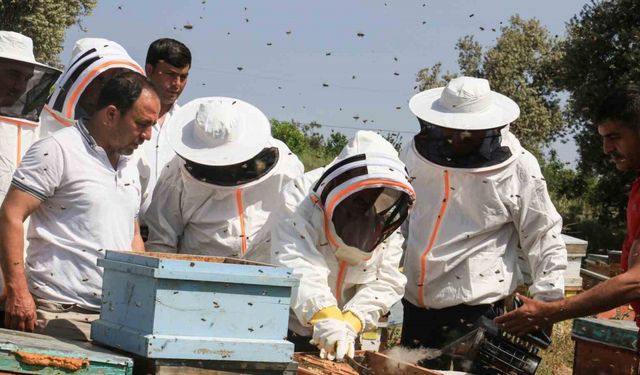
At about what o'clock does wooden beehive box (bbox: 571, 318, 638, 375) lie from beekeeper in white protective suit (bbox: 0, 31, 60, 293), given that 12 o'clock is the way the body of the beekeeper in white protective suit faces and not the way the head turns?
The wooden beehive box is roughly at 11 o'clock from the beekeeper in white protective suit.

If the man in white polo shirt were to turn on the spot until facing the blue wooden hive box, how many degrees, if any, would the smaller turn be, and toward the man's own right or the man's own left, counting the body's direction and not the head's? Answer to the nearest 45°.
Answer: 0° — they already face it

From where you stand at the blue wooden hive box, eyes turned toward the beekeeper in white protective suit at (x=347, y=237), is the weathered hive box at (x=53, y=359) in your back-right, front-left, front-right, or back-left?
back-left

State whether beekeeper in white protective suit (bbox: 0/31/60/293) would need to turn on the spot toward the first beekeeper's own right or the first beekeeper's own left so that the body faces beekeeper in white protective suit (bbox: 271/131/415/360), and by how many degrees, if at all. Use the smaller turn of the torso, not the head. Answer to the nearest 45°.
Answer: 0° — they already face them

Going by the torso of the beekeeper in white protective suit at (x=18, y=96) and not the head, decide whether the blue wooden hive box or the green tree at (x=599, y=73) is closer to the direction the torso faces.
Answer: the blue wooden hive box

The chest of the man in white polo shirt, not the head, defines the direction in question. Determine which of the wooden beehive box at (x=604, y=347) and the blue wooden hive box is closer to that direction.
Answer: the blue wooden hive box

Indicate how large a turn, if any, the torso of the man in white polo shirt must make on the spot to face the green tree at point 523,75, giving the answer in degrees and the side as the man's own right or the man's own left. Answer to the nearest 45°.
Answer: approximately 90° to the man's own left

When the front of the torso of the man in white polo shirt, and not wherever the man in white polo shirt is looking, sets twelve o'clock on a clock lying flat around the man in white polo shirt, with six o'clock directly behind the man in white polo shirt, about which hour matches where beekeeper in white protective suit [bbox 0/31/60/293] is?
The beekeeper in white protective suit is roughly at 7 o'clock from the man in white polo shirt.

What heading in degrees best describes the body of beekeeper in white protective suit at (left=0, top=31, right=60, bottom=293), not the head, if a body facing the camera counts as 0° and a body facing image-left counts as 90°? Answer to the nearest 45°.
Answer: approximately 315°

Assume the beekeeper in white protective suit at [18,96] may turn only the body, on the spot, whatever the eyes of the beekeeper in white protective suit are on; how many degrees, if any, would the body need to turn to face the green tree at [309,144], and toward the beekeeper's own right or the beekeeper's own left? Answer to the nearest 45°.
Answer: approximately 135° to the beekeeper's own left
